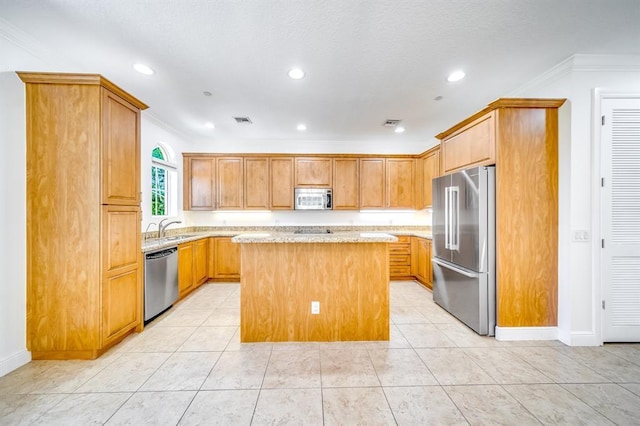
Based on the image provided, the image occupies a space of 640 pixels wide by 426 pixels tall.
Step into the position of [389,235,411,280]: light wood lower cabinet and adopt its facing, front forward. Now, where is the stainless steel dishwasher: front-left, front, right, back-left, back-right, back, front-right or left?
front-right

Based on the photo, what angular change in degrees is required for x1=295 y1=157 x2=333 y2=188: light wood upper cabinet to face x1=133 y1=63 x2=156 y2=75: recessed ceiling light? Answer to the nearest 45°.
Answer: approximately 45° to its right

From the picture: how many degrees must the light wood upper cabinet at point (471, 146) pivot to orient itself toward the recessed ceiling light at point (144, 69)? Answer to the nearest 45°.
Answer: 0° — it already faces it

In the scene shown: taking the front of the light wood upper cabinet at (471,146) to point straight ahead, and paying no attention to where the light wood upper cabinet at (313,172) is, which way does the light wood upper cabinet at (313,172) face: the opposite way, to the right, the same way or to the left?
to the left

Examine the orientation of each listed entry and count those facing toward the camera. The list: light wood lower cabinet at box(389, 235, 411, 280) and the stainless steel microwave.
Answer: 2

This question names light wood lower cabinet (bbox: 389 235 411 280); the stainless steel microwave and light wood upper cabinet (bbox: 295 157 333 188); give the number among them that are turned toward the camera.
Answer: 3

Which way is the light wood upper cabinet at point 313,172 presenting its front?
toward the camera

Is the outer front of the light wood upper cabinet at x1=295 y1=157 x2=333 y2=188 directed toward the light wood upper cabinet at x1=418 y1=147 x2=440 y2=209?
no

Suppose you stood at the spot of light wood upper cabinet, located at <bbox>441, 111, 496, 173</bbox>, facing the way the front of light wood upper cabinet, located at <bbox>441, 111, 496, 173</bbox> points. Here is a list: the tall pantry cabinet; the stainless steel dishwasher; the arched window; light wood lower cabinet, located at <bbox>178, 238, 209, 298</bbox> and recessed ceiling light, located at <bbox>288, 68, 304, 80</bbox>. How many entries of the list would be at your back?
0

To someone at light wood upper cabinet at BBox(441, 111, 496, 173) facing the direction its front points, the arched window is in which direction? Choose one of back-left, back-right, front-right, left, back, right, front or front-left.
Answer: front-right

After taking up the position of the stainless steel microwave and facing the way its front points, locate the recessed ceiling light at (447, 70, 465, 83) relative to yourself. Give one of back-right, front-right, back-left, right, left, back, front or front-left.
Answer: front-left

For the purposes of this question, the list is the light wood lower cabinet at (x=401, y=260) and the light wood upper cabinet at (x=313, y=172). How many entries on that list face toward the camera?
2

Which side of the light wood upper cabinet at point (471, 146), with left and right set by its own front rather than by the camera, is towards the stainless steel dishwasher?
front

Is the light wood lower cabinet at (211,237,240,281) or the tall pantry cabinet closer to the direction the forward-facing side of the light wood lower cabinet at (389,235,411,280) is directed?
the tall pantry cabinet

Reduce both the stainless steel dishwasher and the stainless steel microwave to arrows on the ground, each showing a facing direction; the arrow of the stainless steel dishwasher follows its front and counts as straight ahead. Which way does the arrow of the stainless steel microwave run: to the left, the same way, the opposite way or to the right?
to the right

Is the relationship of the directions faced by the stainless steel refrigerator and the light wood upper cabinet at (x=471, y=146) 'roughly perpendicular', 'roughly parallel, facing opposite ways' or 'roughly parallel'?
roughly parallel

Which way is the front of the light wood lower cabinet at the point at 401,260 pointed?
toward the camera

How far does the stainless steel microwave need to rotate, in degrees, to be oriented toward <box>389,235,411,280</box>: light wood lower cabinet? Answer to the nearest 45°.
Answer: approximately 90° to its left

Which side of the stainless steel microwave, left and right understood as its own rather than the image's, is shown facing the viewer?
front
